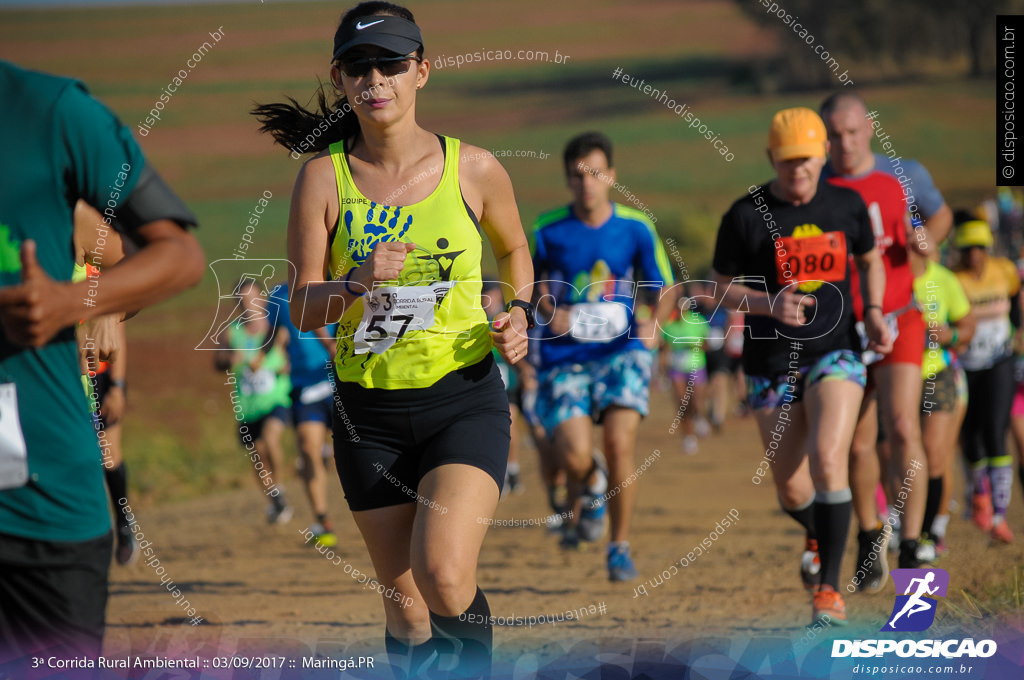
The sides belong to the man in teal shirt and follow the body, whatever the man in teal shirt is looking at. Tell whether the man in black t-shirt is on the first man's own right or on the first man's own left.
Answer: on the first man's own left

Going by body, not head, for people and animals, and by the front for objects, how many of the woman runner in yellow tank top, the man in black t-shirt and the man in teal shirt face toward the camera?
3

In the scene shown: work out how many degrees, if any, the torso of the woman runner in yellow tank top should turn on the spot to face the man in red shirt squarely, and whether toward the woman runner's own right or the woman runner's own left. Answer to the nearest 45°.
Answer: approximately 135° to the woman runner's own left

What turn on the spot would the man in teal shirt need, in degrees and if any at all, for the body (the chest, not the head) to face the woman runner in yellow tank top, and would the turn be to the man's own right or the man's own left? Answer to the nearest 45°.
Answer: approximately 135° to the man's own left

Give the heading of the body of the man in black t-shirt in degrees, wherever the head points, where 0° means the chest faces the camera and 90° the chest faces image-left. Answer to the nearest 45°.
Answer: approximately 0°

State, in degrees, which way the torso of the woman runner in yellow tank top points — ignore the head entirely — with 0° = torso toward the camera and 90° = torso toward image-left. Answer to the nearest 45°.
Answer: approximately 0°

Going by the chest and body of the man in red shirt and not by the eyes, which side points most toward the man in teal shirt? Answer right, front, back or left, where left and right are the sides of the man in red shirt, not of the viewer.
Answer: front

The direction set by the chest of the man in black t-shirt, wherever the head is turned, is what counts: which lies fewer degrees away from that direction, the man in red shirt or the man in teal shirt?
the man in teal shirt

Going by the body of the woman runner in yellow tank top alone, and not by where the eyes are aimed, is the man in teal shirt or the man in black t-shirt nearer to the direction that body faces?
the man in teal shirt
